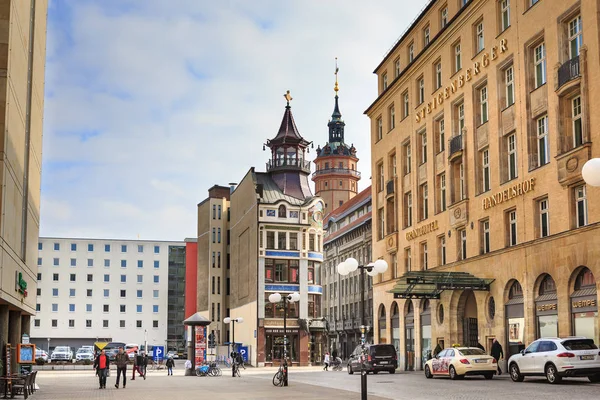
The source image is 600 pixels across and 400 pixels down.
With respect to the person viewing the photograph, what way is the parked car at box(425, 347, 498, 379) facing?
facing away from the viewer and to the left of the viewer

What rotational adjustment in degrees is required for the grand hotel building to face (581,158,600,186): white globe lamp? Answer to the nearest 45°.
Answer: approximately 45° to its left

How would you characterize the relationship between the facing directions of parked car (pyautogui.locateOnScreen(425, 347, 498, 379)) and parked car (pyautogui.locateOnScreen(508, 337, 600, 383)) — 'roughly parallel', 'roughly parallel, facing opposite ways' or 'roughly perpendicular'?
roughly parallel

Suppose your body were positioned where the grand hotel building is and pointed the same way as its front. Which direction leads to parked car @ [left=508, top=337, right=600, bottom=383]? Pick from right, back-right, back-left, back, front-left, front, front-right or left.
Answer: front-left

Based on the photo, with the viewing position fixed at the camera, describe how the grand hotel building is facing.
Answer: facing the viewer and to the left of the viewer

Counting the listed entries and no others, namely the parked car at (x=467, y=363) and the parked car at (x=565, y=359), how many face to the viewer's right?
0

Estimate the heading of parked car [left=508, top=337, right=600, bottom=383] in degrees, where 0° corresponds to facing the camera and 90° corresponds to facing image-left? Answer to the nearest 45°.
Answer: approximately 135°

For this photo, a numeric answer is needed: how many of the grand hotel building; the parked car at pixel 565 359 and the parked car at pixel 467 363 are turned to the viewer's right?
0
